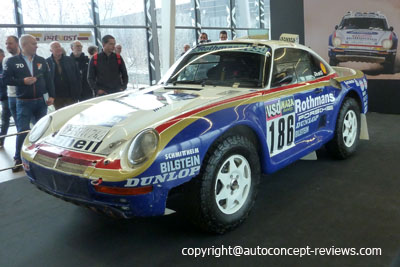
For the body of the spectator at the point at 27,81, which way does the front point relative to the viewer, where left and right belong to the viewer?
facing the viewer and to the right of the viewer

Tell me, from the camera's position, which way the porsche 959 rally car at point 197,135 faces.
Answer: facing the viewer and to the left of the viewer

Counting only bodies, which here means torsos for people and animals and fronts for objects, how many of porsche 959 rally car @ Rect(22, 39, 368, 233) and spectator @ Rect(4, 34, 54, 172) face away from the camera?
0

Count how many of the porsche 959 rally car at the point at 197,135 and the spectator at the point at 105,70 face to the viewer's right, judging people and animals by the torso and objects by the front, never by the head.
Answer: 0

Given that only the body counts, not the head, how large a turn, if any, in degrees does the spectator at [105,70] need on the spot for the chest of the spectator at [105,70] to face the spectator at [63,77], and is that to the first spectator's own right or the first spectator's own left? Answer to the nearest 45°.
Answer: approximately 135° to the first spectator's own right

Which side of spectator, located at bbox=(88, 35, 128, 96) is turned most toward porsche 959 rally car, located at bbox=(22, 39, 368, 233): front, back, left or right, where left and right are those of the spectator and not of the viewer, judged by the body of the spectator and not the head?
front

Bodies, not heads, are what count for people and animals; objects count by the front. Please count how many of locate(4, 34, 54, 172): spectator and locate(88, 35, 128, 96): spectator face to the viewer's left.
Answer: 0

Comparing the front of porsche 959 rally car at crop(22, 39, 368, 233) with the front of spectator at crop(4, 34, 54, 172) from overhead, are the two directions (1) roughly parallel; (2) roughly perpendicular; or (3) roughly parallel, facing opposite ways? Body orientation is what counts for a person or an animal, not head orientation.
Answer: roughly perpendicular

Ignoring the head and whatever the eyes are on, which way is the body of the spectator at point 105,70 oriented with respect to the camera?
toward the camera

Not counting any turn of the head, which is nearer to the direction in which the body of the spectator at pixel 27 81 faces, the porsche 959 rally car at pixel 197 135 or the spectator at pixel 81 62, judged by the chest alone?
the porsche 959 rally car
